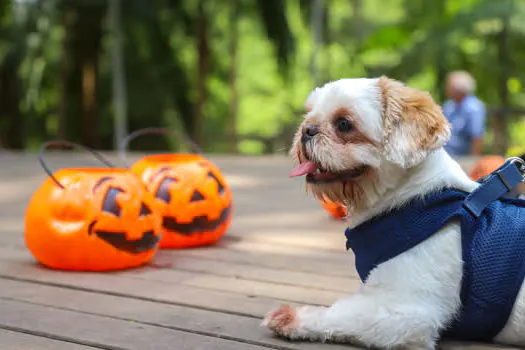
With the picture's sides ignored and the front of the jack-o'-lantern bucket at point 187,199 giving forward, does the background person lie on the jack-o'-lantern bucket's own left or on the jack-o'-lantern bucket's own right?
on the jack-o'-lantern bucket's own left

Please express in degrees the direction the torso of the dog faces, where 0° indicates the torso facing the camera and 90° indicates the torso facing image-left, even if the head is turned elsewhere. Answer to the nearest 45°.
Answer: approximately 90°

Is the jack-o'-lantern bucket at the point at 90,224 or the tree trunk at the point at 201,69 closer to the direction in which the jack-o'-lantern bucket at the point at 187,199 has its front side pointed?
the jack-o'-lantern bucket

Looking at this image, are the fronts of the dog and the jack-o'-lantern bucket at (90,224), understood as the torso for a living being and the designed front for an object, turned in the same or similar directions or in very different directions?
very different directions

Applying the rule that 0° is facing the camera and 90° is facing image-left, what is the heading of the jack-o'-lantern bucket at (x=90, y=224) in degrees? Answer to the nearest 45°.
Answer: approximately 315°

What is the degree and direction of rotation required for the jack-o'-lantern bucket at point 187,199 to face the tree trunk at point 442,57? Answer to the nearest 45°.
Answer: approximately 90° to its left

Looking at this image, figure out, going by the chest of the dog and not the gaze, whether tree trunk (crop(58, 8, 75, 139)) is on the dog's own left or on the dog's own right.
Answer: on the dog's own right

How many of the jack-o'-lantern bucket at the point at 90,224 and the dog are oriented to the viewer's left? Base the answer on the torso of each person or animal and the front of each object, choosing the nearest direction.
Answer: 1

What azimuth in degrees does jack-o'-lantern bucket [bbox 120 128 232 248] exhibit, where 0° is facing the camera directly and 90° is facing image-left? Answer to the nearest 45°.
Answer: approximately 315°
